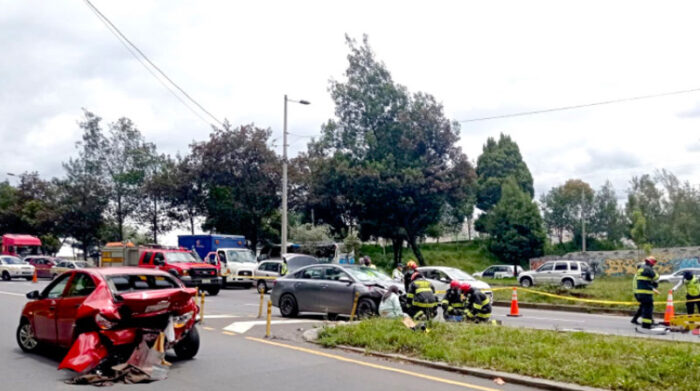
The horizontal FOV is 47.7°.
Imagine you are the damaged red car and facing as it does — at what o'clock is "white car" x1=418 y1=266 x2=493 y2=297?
The white car is roughly at 3 o'clock from the damaged red car.

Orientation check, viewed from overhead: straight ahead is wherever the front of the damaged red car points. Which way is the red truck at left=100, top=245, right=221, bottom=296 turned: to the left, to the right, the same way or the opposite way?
the opposite way

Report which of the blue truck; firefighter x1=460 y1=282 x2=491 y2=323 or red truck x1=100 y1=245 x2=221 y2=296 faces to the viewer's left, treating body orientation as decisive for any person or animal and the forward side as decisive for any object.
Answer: the firefighter

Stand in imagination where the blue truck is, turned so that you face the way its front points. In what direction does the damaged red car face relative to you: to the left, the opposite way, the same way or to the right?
the opposite way

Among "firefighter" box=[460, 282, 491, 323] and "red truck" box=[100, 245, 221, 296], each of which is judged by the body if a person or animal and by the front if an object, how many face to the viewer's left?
1

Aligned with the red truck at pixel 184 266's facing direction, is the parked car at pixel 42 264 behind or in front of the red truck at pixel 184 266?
behind

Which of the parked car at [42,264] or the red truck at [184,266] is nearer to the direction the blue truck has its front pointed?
the red truck

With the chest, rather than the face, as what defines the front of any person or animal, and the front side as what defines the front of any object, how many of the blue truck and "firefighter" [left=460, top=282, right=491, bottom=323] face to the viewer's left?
1

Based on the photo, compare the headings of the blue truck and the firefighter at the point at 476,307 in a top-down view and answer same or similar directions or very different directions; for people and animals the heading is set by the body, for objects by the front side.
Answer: very different directions

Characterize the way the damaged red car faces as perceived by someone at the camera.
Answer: facing away from the viewer and to the left of the viewer

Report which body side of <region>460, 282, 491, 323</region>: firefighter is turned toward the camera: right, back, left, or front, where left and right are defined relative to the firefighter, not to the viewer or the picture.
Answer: left
